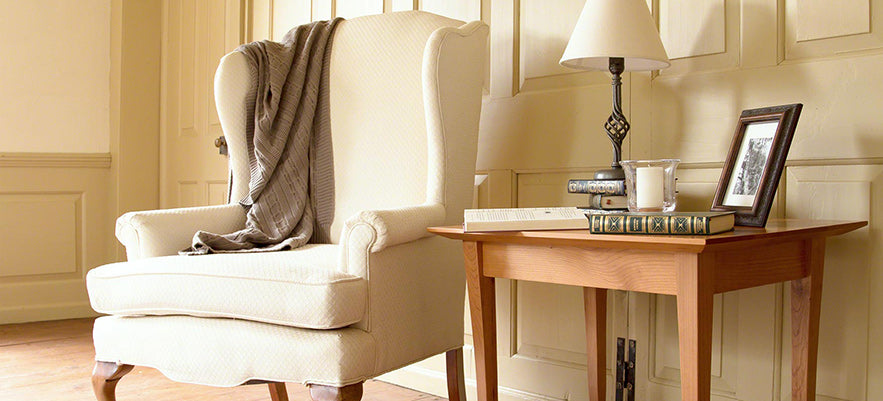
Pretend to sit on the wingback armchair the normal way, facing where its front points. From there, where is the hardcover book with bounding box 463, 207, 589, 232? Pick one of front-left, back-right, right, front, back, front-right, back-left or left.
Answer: left

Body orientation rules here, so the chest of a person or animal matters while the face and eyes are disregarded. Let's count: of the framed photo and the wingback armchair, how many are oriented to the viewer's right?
0

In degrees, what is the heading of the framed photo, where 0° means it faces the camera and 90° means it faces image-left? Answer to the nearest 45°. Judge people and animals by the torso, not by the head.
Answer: approximately 45°

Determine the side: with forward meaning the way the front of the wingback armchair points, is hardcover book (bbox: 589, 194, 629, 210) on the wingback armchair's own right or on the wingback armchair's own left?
on the wingback armchair's own left

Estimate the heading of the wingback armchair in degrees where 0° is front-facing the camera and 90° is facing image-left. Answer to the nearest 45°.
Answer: approximately 45°

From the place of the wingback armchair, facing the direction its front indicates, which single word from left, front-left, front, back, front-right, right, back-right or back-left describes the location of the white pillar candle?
left

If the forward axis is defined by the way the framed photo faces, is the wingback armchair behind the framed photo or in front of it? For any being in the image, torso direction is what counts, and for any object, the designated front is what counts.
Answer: in front

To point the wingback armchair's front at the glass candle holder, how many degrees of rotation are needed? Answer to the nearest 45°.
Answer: approximately 90° to its left
